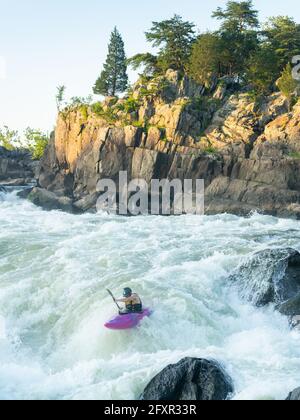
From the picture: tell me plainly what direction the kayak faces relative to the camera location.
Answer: facing the viewer and to the left of the viewer

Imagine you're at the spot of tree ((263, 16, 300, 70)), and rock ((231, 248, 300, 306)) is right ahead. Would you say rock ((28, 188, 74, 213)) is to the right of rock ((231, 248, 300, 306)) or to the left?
right

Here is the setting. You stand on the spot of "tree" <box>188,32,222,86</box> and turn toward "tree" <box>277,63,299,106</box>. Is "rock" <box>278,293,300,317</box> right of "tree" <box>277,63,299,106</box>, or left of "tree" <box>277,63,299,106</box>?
right

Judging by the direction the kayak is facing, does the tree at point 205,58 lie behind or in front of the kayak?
behind

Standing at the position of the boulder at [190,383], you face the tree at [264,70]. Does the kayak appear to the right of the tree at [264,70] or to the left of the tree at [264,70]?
left

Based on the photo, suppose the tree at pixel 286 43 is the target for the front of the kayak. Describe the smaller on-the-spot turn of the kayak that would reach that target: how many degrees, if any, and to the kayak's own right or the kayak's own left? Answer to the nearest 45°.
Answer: approximately 180°

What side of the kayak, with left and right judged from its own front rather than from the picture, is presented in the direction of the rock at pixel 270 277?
back

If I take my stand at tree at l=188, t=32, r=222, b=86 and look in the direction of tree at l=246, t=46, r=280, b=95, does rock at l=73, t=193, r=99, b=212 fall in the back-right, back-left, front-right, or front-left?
back-right

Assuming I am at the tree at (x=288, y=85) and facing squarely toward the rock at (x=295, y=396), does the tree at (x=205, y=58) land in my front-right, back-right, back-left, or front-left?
back-right

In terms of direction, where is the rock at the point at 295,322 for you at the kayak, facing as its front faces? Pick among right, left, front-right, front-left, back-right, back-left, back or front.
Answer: back-left

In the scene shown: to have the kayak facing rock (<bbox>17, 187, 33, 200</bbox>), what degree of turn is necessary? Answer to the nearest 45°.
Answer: approximately 135° to its right

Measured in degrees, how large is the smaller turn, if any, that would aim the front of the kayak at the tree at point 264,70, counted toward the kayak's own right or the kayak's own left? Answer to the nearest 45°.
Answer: approximately 180°

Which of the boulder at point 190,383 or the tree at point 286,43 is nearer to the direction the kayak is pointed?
the boulder

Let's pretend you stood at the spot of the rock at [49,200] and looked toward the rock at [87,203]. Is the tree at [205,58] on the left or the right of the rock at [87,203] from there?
left
